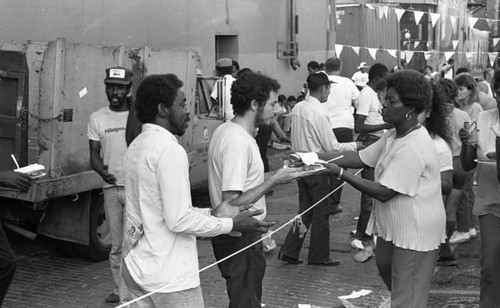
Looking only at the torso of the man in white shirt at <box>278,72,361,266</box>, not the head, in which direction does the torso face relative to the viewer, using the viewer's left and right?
facing away from the viewer and to the right of the viewer

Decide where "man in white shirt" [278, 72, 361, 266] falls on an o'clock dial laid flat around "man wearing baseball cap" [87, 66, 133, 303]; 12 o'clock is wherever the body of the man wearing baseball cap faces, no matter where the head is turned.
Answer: The man in white shirt is roughly at 8 o'clock from the man wearing baseball cap.

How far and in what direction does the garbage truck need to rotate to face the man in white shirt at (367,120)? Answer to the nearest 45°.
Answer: approximately 45° to its right

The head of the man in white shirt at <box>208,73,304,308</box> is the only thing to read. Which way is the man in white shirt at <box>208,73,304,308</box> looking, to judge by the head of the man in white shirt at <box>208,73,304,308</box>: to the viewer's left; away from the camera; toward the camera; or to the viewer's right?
to the viewer's right

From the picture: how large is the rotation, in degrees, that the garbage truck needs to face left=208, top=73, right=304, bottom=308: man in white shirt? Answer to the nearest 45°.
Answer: approximately 90° to its right
